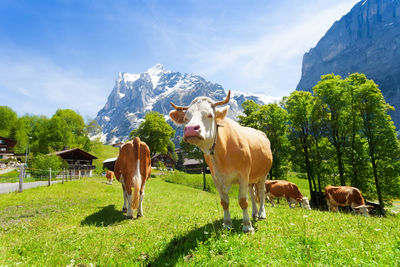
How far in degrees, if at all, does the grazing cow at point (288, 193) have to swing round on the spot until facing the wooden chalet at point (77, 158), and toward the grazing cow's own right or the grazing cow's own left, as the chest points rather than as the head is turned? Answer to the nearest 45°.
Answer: approximately 180°

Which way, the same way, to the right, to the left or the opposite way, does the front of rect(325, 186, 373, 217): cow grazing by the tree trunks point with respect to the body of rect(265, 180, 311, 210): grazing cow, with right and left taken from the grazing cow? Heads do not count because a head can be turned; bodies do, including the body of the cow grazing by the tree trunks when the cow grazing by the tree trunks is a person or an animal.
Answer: the same way

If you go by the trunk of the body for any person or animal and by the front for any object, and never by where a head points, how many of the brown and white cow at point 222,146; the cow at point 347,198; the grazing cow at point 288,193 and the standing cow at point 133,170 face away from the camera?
1

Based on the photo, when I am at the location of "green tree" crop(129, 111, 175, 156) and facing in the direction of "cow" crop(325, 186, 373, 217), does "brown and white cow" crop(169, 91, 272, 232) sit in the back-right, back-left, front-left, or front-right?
front-right

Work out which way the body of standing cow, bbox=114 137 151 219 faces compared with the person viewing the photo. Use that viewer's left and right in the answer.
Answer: facing away from the viewer

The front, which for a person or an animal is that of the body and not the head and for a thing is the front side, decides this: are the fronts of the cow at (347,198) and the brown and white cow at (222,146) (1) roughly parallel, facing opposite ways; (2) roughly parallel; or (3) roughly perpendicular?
roughly perpendicular

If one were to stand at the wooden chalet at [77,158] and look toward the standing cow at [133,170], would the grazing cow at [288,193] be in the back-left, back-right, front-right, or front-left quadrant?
front-left

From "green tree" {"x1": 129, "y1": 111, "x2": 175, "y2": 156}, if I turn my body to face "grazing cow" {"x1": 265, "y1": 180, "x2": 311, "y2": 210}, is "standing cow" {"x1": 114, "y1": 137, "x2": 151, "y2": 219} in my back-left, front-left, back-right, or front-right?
front-right

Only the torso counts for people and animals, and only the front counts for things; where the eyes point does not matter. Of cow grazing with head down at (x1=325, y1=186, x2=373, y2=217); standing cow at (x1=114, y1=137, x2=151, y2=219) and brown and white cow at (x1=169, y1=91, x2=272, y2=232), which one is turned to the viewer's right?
the cow grazing with head down

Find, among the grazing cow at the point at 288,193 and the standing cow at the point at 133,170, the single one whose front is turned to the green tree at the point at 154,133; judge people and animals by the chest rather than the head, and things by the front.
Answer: the standing cow

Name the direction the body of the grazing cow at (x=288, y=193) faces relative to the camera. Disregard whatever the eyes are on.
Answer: to the viewer's right

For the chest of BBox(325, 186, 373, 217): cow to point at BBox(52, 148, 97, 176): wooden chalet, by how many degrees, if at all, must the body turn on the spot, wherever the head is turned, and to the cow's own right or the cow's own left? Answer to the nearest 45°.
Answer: approximately 180°

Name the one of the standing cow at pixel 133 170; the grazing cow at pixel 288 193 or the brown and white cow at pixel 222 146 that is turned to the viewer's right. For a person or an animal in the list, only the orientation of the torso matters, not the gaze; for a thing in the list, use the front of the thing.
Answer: the grazing cow

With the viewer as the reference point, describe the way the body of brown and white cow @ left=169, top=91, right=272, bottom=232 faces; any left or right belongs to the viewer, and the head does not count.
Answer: facing the viewer and to the left of the viewer

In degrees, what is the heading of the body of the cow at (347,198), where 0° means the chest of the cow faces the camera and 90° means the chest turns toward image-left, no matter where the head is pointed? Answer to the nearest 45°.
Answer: approximately 270°

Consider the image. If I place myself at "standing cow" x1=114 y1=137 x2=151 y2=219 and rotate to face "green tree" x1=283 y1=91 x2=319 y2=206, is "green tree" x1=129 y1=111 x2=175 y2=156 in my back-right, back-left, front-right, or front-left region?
front-left

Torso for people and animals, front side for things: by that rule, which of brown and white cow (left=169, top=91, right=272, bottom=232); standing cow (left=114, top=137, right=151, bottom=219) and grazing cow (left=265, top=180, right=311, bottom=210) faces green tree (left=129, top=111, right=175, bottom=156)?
the standing cow

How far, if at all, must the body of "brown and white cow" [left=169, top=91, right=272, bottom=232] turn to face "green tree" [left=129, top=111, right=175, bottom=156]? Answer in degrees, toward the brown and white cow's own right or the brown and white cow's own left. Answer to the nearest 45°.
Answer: approximately 135° to the brown and white cow's own right

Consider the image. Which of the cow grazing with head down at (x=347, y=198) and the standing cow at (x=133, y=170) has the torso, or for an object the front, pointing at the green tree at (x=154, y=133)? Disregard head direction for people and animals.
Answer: the standing cow
